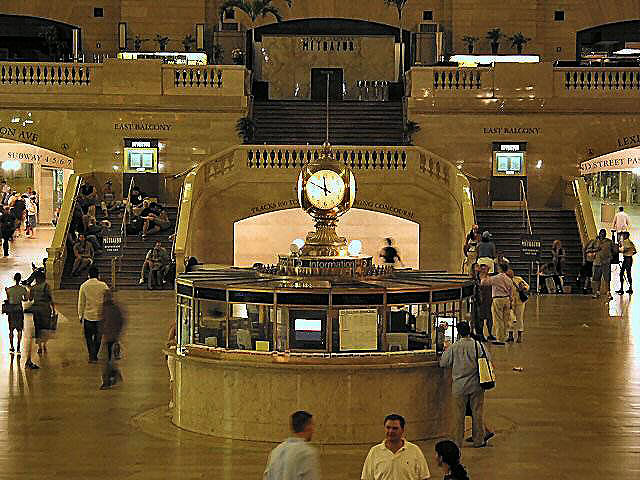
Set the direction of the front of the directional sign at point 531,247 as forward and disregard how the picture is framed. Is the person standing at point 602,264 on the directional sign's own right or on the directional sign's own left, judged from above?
on the directional sign's own left

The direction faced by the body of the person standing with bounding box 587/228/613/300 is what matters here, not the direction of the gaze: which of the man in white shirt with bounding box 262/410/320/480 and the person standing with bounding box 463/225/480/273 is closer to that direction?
the man in white shirt

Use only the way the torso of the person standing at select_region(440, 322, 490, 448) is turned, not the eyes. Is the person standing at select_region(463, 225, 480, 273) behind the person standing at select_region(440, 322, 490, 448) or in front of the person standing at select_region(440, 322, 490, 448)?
in front

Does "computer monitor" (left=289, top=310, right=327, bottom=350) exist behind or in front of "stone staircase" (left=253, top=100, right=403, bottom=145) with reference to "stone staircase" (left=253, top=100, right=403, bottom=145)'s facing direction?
in front

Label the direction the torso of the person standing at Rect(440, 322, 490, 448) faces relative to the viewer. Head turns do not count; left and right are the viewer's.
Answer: facing away from the viewer

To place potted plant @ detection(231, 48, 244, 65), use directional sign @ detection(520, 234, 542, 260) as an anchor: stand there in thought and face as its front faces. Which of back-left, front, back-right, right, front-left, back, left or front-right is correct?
back-right

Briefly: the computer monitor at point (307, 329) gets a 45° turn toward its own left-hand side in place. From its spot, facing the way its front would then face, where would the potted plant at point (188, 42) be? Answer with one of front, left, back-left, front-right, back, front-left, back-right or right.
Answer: back-left

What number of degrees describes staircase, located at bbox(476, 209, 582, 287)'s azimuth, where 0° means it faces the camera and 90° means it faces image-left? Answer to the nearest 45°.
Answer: approximately 0°

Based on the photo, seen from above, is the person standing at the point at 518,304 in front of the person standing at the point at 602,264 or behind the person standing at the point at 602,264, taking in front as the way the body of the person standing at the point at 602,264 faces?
in front
